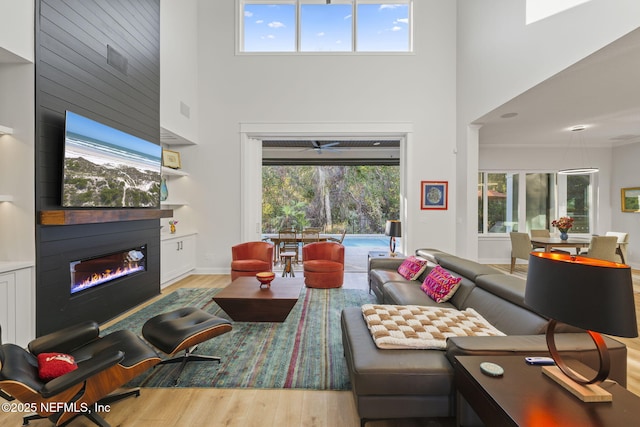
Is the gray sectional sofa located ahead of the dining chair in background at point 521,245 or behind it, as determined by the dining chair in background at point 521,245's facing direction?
behind

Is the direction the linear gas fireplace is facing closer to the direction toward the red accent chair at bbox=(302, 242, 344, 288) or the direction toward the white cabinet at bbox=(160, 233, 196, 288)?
the red accent chair

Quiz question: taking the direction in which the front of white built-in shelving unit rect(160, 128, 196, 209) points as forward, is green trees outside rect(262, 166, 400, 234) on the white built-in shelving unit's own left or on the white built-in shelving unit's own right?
on the white built-in shelving unit's own left

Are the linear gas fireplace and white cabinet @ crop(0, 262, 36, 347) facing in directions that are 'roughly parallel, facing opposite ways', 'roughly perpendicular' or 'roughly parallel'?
roughly parallel

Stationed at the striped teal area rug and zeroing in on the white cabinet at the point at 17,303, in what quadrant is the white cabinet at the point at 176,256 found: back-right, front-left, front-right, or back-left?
front-right

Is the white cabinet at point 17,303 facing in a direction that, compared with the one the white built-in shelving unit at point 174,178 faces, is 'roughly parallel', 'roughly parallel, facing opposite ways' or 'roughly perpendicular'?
roughly parallel

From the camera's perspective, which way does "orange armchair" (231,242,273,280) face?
toward the camera

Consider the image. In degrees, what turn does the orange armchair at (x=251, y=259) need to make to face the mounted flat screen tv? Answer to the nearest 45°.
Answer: approximately 45° to its right

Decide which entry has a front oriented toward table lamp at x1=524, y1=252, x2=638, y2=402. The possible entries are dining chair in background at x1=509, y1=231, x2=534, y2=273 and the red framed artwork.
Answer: the red framed artwork

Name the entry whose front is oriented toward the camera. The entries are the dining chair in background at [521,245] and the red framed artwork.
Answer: the red framed artwork

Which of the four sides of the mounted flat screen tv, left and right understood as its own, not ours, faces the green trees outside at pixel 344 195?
left

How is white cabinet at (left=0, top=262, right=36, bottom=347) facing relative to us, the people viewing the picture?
facing the viewer and to the right of the viewer

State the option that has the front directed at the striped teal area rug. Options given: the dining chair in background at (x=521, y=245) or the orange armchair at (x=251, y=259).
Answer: the orange armchair

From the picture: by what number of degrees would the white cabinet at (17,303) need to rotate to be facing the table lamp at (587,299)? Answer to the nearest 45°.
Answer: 0° — it already faces it

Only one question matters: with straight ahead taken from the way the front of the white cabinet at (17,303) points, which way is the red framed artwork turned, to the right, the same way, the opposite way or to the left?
to the right

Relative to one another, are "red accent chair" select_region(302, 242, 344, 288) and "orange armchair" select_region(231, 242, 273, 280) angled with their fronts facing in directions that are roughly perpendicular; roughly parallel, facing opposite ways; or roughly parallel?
roughly parallel

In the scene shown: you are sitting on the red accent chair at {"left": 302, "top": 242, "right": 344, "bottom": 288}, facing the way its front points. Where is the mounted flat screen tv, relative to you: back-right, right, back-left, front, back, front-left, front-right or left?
front-right

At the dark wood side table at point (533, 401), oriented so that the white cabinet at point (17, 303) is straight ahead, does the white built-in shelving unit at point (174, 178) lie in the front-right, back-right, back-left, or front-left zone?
front-right

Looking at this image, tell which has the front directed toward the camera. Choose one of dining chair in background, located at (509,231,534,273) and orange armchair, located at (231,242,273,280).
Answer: the orange armchair

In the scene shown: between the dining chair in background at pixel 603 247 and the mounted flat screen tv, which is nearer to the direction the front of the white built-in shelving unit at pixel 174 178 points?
the dining chair in background

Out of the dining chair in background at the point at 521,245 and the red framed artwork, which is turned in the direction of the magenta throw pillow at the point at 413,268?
the red framed artwork

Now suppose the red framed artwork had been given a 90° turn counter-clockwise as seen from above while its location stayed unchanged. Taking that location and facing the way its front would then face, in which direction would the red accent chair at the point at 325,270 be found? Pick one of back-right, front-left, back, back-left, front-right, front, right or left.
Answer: back-right

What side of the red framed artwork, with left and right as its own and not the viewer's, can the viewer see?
front
